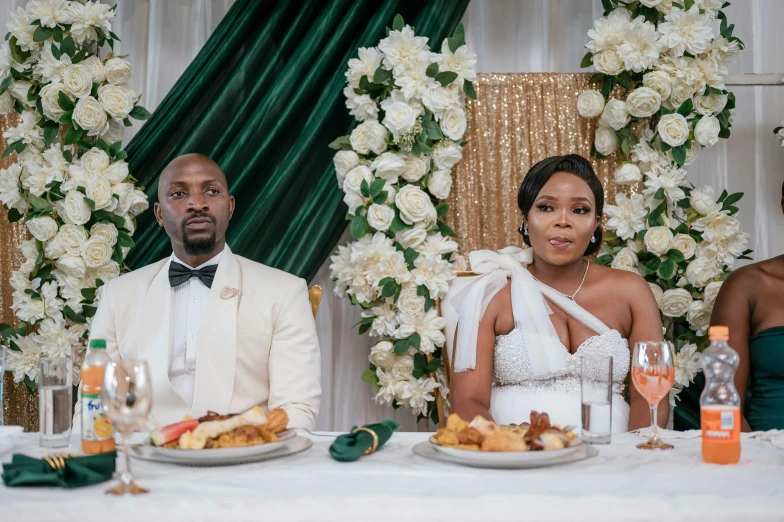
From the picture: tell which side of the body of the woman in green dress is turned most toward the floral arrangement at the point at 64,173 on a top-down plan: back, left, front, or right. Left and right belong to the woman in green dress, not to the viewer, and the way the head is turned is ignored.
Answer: right

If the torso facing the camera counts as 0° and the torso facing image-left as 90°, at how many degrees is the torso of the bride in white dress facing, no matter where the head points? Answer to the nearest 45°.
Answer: approximately 0°

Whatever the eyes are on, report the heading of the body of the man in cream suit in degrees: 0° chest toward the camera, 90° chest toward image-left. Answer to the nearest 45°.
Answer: approximately 0°

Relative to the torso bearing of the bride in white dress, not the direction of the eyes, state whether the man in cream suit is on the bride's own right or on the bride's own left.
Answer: on the bride's own right
